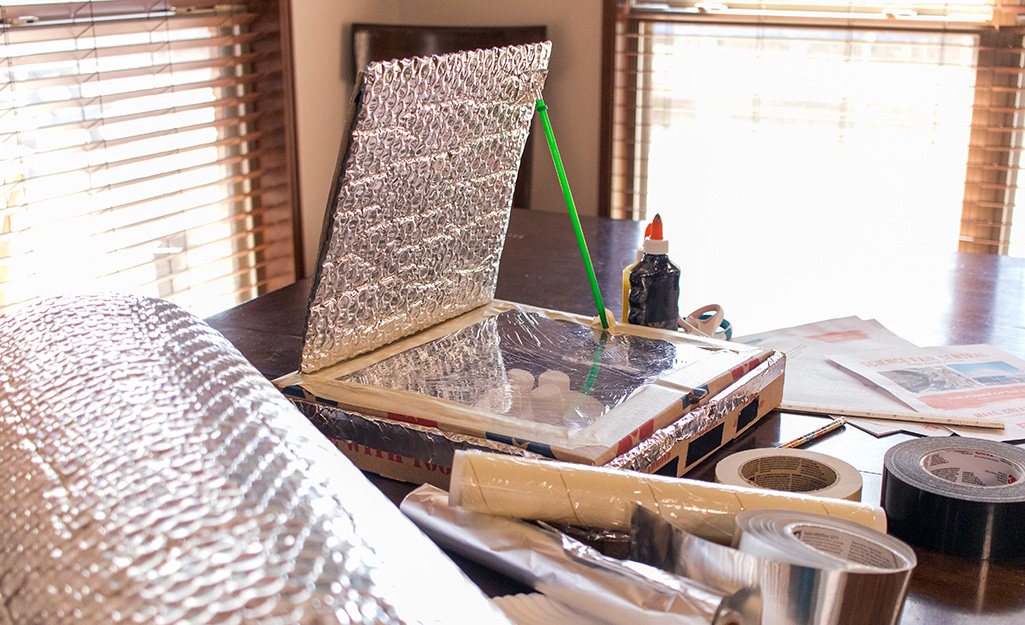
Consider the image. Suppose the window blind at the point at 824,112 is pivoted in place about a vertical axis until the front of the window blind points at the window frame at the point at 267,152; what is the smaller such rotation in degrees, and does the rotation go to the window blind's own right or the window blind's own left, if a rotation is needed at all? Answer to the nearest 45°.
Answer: approximately 90° to the window blind's own right

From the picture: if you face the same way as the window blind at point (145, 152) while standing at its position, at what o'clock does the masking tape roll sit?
The masking tape roll is roughly at 1 o'clock from the window blind.

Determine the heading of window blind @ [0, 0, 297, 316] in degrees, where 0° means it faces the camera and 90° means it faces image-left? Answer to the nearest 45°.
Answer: approximately 315°

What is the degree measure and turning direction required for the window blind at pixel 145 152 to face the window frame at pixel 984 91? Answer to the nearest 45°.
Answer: approximately 45° to its left

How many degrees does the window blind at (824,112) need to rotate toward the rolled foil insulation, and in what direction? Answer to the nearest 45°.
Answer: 0° — it already faces it

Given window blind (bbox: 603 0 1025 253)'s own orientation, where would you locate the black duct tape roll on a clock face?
The black duct tape roll is roughly at 12 o'clock from the window blind.

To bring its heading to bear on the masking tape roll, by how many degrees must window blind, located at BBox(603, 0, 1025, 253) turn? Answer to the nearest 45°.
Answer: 0° — it already faces it

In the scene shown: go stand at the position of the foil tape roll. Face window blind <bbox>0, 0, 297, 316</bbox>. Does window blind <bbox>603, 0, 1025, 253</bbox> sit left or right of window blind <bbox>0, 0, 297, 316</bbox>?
right

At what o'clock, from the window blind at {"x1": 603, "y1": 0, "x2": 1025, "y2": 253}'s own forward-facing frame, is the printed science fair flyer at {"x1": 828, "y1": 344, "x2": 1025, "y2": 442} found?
The printed science fair flyer is roughly at 12 o'clock from the window blind.

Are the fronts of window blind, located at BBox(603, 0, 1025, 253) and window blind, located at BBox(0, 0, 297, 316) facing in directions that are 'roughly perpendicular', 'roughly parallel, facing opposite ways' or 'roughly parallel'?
roughly perpendicular

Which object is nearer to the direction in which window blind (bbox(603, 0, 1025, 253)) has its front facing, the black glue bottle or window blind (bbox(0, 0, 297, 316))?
the black glue bottle

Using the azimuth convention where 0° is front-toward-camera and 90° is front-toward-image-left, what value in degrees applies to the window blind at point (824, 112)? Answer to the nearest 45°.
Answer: approximately 0°
